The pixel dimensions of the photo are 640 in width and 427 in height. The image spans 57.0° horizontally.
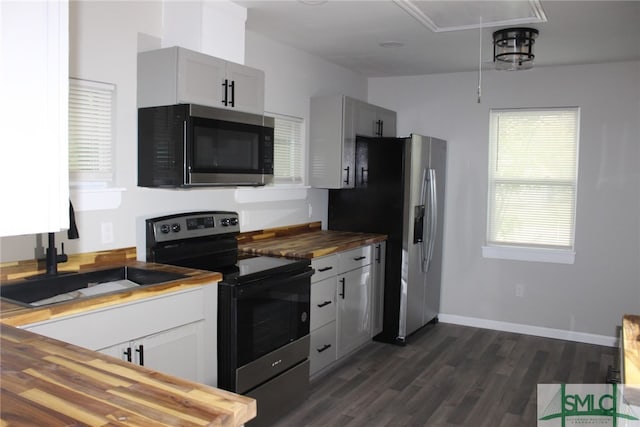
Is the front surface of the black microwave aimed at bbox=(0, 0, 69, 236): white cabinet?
no

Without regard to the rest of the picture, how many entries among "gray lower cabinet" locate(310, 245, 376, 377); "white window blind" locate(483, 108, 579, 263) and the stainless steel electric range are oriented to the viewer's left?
0

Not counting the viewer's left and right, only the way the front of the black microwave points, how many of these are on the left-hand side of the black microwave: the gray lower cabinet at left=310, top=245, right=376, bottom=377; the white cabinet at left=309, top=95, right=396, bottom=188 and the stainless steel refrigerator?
3

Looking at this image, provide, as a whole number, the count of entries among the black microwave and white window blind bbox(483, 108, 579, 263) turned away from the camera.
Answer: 0

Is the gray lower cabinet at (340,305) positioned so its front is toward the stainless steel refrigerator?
no

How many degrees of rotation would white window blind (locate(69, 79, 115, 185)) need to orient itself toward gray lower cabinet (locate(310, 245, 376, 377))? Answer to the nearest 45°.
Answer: approximately 45° to its left

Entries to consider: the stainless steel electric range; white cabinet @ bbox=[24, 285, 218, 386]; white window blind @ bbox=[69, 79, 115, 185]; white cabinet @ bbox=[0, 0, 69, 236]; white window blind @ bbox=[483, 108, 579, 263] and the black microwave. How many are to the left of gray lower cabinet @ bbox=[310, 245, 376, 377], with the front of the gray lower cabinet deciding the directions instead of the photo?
1

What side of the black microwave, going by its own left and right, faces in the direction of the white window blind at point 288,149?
left

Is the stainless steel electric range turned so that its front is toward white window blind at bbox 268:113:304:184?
no

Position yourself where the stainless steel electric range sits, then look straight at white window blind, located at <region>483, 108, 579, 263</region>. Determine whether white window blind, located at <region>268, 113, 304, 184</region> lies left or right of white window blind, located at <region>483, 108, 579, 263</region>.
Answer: left

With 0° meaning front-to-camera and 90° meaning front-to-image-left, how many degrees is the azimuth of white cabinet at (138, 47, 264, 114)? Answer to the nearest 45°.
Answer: approximately 315°

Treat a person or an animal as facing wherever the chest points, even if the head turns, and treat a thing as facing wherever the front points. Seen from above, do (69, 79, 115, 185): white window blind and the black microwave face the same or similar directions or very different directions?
same or similar directions

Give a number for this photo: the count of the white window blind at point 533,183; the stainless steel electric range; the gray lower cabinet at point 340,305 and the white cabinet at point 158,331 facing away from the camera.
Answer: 0

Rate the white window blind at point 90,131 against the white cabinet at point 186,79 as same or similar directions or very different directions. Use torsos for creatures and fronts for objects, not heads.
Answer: same or similar directions

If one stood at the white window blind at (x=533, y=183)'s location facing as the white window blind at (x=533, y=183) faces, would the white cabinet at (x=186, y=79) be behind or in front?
in front

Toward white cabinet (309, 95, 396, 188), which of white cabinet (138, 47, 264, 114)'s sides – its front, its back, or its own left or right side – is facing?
left

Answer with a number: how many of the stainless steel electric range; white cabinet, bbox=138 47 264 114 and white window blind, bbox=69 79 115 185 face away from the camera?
0

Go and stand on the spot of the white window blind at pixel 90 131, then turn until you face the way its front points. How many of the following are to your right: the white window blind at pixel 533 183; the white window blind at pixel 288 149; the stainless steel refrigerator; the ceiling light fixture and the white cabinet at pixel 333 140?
0

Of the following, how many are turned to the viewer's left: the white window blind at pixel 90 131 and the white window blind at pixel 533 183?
0

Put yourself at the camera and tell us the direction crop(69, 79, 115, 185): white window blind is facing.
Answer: facing the viewer and to the right of the viewer

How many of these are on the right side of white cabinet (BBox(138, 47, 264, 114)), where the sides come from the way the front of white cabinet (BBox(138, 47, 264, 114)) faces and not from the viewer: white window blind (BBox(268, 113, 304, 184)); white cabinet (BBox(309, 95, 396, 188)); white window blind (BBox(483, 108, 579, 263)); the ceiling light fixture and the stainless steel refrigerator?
0

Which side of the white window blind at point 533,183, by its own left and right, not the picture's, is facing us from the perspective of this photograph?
front
